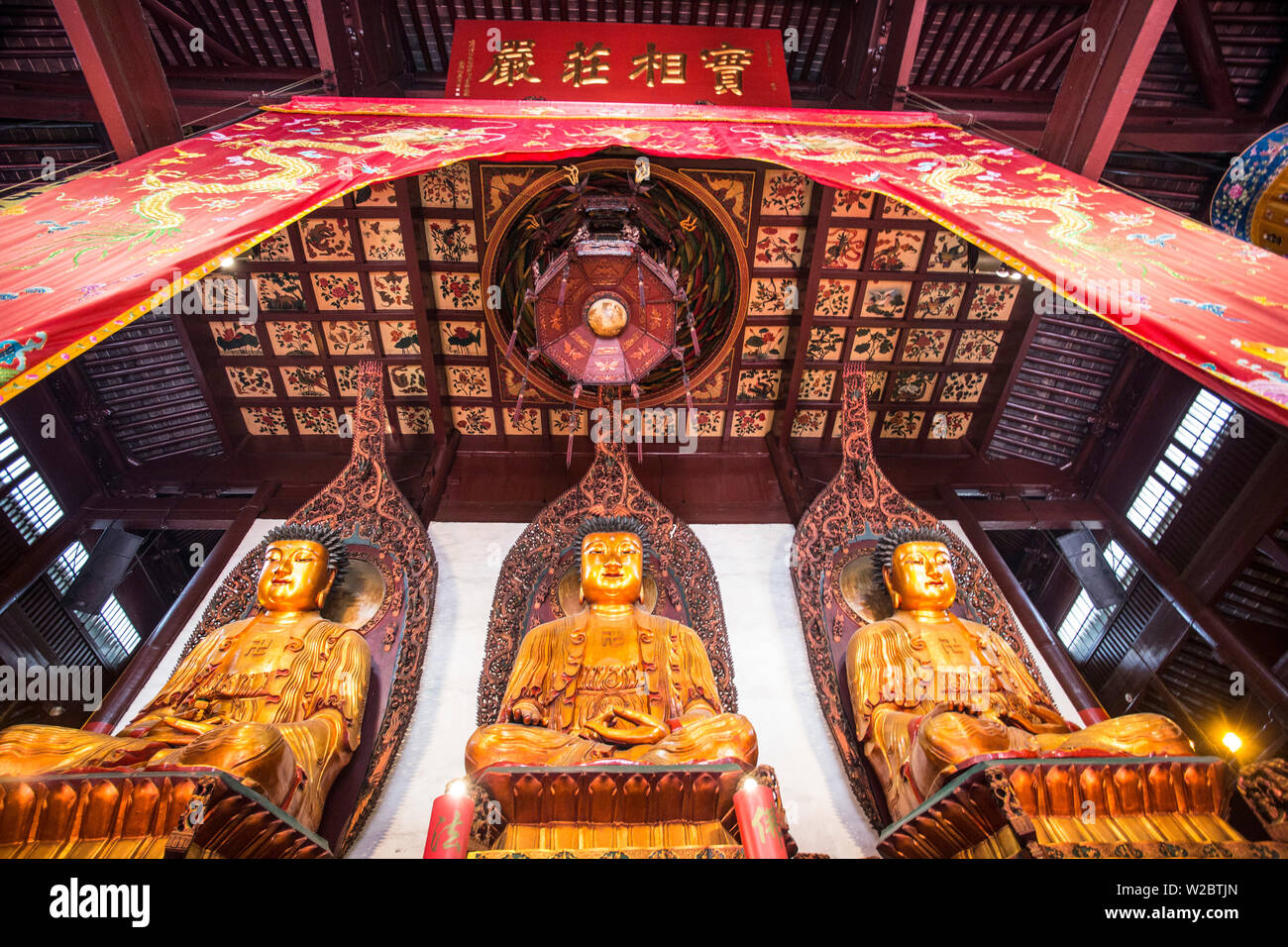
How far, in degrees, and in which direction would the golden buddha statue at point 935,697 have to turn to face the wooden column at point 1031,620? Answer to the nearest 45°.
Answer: approximately 135° to its left

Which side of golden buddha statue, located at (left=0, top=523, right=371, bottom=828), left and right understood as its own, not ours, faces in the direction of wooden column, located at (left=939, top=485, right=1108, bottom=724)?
left

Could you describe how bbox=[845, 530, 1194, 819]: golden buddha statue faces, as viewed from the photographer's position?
facing the viewer and to the right of the viewer

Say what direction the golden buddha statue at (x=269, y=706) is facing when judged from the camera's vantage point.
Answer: facing the viewer and to the left of the viewer

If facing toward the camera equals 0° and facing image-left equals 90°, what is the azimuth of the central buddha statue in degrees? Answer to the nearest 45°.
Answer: approximately 0°

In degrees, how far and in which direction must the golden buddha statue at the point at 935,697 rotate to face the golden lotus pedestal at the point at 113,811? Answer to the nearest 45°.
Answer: approximately 90° to its right

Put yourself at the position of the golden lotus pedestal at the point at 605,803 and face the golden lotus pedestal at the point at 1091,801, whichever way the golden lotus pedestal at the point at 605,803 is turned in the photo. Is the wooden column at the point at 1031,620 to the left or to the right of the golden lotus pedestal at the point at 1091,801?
left

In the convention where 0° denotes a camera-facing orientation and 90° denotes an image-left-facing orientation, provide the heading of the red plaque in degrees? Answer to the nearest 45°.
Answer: approximately 0°

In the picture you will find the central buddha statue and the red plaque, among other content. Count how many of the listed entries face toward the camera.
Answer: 2
